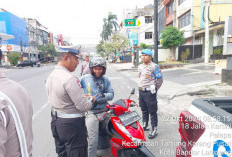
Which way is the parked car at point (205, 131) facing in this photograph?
away from the camera

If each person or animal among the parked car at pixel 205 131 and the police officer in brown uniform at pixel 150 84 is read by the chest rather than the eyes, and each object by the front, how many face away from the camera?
1

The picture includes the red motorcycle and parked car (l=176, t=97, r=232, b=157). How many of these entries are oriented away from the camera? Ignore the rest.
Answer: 1

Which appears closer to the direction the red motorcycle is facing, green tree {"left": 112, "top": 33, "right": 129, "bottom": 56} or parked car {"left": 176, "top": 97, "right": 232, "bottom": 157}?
the parked car

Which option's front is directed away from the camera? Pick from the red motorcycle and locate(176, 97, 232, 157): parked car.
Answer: the parked car

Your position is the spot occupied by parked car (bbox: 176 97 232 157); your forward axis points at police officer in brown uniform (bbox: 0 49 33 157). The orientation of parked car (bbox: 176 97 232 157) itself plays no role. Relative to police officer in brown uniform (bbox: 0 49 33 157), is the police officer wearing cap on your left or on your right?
right

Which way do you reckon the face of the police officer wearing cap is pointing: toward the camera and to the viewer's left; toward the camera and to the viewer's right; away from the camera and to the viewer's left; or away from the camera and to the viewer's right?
away from the camera and to the viewer's right

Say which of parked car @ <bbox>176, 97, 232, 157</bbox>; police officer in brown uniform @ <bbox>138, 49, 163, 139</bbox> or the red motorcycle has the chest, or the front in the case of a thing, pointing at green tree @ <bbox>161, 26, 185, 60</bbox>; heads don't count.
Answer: the parked car

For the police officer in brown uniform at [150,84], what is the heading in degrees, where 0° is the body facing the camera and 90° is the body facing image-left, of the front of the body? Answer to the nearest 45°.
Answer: approximately 45°

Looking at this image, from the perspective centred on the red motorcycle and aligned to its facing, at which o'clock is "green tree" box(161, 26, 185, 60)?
The green tree is roughly at 8 o'clock from the red motorcycle.

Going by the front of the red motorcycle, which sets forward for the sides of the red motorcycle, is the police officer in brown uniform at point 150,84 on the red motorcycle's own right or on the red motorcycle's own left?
on the red motorcycle's own left
